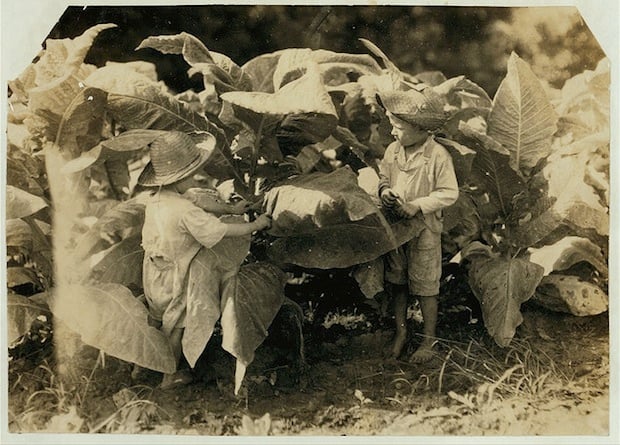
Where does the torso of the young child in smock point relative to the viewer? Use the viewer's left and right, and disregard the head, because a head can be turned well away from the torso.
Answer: facing away from the viewer and to the right of the viewer

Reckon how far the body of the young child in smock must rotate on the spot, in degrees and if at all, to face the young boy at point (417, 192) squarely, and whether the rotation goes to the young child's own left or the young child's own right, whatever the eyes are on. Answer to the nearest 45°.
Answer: approximately 45° to the young child's own right

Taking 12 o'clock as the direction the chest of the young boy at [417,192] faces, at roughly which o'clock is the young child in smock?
The young child in smock is roughly at 1 o'clock from the young boy.

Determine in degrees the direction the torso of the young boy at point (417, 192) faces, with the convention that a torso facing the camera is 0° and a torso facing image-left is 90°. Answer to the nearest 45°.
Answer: approximately 45°

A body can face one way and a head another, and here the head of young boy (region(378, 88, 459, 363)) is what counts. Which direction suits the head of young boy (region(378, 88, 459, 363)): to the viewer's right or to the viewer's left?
to the viewer's left

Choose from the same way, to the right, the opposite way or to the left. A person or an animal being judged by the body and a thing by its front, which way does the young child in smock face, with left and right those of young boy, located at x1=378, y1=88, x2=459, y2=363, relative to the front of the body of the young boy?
the opposite way

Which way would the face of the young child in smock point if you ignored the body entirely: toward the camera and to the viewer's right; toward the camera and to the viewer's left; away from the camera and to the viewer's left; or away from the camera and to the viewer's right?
away from the camera and to the viewer's right
